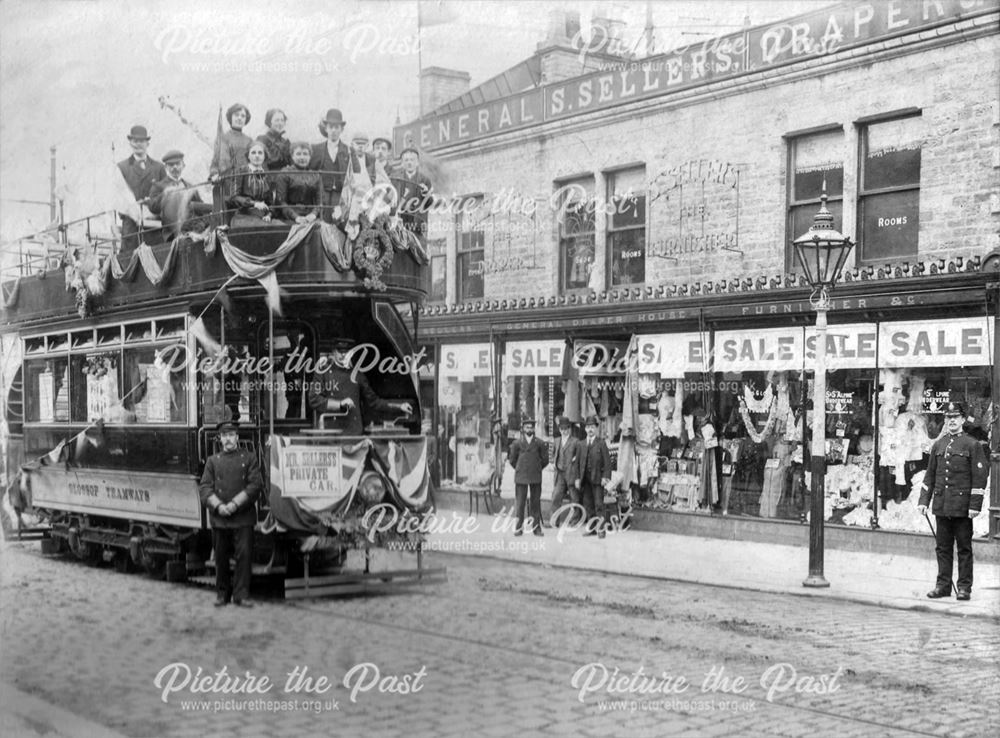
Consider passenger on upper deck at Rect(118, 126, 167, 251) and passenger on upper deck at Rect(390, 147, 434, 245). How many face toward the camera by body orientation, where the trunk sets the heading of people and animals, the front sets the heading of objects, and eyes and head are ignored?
2

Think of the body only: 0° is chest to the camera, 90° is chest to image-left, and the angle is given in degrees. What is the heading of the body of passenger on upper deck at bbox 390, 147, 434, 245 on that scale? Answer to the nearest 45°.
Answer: approximately 0°

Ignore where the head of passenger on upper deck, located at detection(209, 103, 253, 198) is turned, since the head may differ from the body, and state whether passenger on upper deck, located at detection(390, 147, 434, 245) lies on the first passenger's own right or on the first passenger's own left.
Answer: on the first passenger's own left

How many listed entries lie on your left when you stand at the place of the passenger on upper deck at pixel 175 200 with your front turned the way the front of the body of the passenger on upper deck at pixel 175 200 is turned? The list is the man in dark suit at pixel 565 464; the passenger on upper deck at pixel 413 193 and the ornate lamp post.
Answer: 3

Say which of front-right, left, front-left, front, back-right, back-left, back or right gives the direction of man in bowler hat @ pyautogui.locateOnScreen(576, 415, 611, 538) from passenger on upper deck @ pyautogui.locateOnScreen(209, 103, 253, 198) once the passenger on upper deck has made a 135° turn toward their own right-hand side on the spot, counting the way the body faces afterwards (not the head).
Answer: back-right

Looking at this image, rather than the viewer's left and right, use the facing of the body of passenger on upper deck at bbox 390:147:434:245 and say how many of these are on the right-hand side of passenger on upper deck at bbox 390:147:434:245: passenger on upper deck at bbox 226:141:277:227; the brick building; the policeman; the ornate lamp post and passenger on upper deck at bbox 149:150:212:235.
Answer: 2
